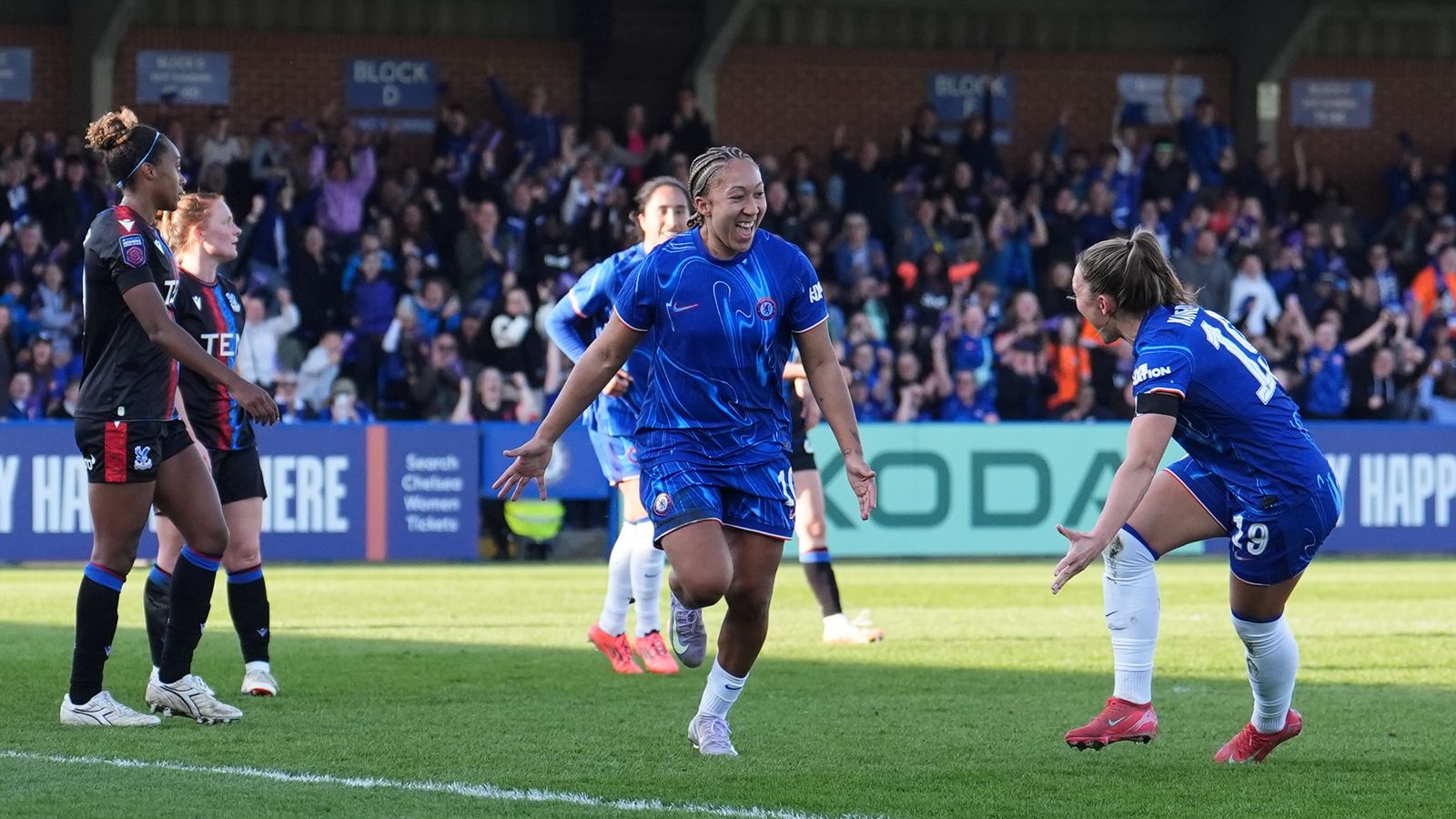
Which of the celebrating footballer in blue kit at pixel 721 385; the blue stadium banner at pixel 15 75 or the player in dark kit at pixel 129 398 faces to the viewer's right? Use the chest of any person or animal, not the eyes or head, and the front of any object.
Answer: the player in dark kit

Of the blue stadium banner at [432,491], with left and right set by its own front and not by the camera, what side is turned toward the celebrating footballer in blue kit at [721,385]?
front

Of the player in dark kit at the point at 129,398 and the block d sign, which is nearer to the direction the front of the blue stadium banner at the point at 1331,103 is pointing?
the player in dark kit

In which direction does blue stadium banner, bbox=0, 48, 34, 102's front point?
toward the camera

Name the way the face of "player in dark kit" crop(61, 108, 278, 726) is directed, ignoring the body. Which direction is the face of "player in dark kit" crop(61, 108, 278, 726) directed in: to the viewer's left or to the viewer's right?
to the viewer's right

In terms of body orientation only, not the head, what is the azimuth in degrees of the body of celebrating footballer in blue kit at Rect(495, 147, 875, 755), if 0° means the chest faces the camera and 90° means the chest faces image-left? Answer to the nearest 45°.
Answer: approximately 0°

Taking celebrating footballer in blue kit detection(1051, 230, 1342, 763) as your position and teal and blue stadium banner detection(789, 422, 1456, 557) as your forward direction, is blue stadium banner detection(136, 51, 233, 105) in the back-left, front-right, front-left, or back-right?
front-left

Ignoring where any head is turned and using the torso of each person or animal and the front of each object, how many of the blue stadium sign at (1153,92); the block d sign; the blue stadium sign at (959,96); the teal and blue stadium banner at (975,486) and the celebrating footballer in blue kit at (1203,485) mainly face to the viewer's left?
1

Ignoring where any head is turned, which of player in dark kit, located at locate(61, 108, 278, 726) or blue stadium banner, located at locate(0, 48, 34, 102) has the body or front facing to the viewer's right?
the player in dark kit

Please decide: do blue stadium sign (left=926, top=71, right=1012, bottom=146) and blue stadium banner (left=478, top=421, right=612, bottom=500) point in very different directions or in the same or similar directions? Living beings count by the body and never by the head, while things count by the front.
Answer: same or similar directions

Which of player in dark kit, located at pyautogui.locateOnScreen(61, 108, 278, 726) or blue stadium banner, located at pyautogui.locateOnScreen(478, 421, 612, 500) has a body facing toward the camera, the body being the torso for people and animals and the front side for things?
the blue stadium banner

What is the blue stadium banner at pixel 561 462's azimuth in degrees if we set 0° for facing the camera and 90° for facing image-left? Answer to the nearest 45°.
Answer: approximately 0°

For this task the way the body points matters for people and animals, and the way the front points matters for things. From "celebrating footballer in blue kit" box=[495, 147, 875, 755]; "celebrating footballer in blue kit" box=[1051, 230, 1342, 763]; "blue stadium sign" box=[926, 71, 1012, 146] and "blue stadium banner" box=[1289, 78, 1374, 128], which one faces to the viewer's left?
"celebrating footballer in blue kit" box=[1051, 230, 1342, 763]

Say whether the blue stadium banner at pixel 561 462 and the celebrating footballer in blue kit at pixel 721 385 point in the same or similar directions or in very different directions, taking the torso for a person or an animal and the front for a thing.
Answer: same or similar directions

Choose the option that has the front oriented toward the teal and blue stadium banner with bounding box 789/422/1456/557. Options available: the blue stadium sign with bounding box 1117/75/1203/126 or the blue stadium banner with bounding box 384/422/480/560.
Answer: the blue stadium sign with bounding box 1117/75/1203/126

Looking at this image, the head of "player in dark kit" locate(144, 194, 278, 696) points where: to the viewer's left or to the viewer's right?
to the viewer's right
